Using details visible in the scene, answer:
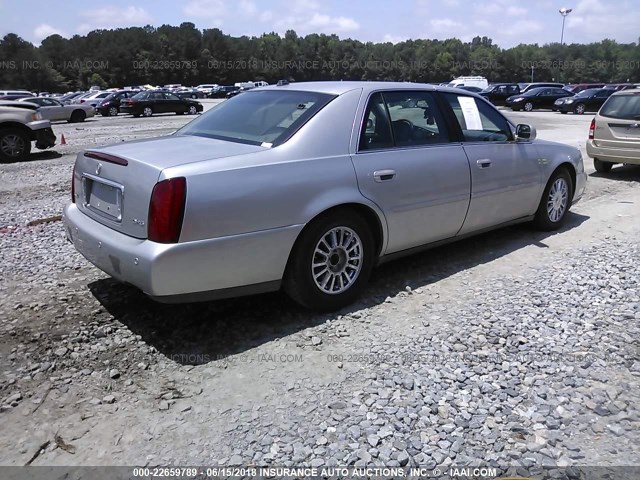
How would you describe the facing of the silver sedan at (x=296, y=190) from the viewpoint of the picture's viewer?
facing away from the viewer and to the right of the viewer

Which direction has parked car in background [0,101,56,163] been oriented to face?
to the viewer's right

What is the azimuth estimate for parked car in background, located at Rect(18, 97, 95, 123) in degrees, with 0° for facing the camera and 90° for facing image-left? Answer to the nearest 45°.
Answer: approximately 270°

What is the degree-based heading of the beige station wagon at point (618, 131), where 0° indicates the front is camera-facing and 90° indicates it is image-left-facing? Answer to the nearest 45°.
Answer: approximately 180°

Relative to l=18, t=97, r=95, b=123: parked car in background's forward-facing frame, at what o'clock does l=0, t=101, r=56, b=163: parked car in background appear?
l=0, t=101, r=56, b=163: parked car in background is roughly at 3 o'clock from l=18, t=97, r=95, b=123: parked car in background.

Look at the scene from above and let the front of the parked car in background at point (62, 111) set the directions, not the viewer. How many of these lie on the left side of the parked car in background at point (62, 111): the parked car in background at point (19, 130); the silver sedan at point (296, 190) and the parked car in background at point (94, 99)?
1
